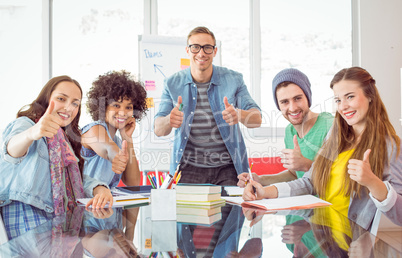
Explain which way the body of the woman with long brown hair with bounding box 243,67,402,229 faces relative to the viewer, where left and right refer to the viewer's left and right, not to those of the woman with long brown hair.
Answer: facing the viewer and to the left of the viewer

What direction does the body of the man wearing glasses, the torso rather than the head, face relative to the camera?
toward the camera

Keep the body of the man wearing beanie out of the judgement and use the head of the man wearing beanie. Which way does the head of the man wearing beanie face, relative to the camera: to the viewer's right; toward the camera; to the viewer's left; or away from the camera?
toward the camera

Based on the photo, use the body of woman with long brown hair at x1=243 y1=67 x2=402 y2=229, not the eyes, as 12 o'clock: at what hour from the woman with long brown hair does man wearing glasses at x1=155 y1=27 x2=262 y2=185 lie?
The man wearing glasses is roughly at 3 o'clock from the woman with long brown hair.

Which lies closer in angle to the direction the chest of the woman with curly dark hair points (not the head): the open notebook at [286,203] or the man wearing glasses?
the open notebook

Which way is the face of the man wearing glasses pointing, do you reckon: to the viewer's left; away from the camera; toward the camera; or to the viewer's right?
toward the camera

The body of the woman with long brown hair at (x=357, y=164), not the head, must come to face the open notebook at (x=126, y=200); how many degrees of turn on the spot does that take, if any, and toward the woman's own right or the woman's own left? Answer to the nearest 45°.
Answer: approximately 45° to the woman's own right

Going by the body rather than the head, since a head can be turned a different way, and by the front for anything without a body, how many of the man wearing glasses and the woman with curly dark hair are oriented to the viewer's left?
0

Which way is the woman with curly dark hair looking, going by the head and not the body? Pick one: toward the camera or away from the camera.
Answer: toward the camera

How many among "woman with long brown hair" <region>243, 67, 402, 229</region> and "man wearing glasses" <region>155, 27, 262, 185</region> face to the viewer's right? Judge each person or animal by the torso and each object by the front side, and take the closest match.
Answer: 0

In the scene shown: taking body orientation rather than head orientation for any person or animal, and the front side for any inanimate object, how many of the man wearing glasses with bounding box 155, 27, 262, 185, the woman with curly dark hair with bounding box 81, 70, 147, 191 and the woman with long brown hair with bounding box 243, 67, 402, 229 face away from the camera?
0

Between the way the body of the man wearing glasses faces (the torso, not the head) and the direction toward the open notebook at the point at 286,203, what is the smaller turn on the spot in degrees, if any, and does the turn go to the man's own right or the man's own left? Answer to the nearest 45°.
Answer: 0° — they already face it

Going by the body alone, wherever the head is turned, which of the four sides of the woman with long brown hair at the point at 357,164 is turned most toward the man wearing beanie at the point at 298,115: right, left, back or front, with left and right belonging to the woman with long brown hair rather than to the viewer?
right

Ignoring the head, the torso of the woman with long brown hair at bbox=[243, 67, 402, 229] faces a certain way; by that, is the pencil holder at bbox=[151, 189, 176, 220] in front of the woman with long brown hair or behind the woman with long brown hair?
in front

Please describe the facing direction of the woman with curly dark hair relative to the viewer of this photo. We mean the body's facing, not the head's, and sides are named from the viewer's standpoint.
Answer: facing the viewer and to the right of the viewer
